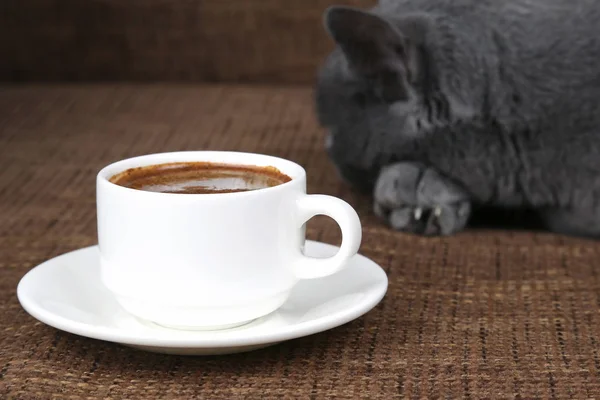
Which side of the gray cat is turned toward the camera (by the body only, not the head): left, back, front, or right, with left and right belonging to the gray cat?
left
